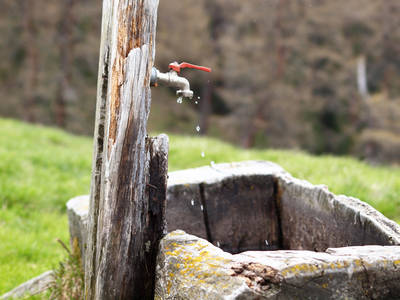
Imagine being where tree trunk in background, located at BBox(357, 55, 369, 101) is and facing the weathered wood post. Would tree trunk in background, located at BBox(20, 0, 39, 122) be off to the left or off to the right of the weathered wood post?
right

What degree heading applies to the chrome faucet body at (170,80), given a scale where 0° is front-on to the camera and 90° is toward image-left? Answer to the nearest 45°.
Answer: approximately 270°

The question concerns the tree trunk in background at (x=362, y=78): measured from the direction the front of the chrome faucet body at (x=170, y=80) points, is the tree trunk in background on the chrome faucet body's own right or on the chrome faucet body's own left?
on the chrome faucet body's own left

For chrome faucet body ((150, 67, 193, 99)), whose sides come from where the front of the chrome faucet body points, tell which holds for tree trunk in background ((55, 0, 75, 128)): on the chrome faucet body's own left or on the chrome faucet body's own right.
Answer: on the chrome faucet body's own left

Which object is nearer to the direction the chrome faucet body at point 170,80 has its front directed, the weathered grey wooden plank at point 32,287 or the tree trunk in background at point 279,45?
the tree trunk in background

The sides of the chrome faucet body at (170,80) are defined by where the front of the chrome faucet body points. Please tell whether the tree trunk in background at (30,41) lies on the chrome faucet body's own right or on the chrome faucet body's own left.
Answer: on the chrome faucet body's own left

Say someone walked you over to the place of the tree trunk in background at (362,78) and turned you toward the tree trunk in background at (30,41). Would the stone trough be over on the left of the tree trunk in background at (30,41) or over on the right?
left

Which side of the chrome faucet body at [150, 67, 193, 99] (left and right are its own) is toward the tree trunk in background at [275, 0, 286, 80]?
left

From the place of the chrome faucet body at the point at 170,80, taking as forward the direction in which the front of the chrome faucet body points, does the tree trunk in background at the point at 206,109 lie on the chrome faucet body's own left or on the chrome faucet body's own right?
on the chrome faucet body's own left
